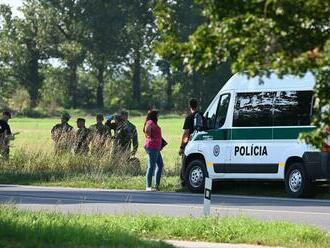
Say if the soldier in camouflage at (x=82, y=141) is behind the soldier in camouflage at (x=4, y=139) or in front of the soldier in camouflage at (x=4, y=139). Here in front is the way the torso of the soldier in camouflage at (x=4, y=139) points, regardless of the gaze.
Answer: in front

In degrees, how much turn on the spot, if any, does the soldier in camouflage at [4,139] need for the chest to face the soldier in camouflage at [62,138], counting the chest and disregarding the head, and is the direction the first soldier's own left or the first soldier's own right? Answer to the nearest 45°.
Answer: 0° — they already face them

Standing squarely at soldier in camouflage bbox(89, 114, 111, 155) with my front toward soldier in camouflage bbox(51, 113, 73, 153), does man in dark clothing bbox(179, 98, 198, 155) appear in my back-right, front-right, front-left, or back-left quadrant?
back-left

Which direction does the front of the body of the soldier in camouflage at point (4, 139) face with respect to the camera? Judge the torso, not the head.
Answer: to the viewer's right

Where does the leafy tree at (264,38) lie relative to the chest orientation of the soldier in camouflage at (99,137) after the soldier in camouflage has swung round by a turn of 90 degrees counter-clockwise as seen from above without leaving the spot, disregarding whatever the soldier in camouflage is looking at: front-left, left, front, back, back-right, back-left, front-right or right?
left

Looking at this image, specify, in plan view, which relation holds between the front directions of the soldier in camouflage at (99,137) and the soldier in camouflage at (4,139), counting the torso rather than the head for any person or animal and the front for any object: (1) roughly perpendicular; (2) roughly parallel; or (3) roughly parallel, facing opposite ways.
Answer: roughly perpendicular

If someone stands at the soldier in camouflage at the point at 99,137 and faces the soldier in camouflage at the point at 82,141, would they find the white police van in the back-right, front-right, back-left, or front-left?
back-left

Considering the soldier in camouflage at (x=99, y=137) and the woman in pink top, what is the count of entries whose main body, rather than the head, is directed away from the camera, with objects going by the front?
1
